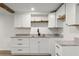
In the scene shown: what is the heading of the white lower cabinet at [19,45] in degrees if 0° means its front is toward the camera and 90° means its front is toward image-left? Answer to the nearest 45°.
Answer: approximately 0°

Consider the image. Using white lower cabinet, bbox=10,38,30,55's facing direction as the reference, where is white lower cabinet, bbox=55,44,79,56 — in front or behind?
in front

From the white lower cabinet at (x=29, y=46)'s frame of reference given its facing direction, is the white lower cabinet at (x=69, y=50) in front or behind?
in front

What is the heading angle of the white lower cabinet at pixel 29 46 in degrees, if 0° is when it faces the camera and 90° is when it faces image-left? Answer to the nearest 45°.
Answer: approximately 0°
